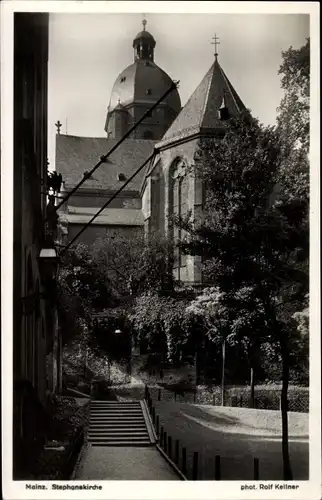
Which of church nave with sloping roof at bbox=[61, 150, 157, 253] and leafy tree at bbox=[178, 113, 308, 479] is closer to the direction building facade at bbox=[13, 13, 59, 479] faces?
the leafy tree

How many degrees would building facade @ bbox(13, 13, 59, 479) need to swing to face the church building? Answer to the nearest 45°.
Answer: approximately 45° to its left

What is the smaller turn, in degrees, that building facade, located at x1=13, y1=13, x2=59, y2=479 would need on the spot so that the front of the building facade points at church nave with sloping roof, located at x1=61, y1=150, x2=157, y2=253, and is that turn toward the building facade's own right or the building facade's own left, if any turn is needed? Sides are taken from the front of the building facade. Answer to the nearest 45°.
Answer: approximately 45° to the building facade's own left

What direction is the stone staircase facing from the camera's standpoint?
toward the camera

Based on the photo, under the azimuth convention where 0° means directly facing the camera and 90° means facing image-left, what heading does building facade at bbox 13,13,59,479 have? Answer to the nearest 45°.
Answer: approximately 270°

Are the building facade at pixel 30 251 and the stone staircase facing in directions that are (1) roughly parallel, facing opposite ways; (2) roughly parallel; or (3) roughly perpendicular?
roughly perpendicular

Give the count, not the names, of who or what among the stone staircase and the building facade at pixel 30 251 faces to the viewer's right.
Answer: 1

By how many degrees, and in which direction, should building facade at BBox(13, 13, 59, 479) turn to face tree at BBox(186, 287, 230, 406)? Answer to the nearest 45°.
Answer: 0° — it already faces it
